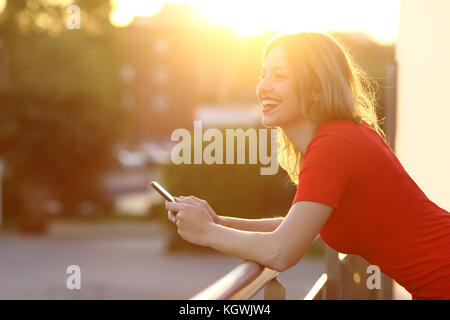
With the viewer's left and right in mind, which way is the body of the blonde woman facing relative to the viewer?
facing to the left of the viewer

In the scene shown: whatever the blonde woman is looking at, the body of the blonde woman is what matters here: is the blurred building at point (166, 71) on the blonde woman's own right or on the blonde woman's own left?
on the blonde woman's own right

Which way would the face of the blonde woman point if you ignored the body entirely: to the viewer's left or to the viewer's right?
to the viewer's left
